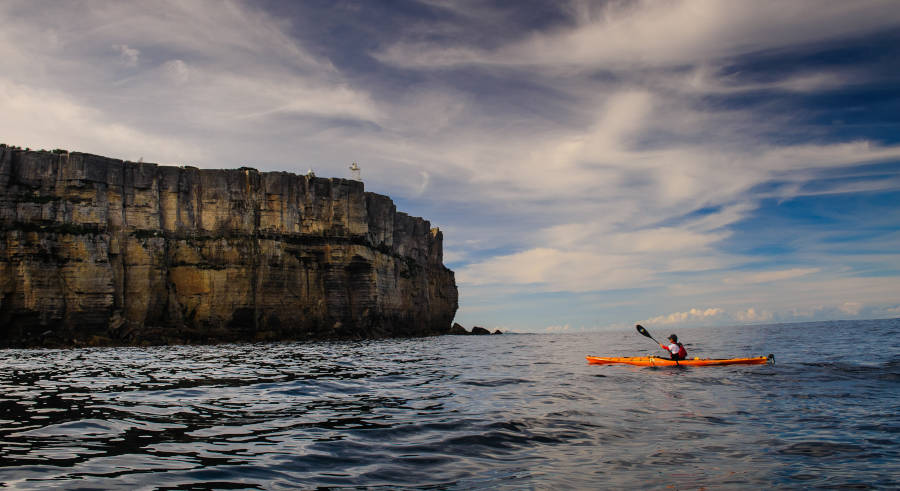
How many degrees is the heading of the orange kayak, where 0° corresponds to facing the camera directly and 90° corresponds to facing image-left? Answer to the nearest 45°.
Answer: approximately 90°
